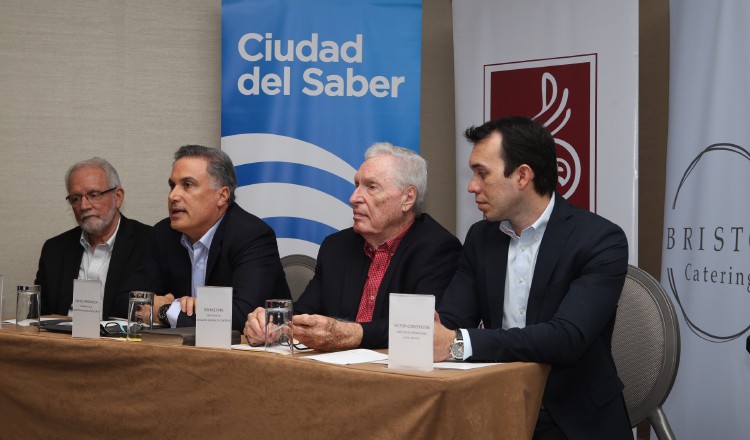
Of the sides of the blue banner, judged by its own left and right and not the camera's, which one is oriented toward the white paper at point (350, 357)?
front

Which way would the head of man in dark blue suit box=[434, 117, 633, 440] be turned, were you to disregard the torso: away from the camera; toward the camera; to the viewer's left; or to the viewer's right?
to the viewer's left

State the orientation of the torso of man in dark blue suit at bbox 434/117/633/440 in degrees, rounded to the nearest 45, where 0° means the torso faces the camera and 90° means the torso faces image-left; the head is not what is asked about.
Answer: approximately 45°

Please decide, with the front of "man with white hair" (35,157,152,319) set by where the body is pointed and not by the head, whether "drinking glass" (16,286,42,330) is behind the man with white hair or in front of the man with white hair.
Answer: in front

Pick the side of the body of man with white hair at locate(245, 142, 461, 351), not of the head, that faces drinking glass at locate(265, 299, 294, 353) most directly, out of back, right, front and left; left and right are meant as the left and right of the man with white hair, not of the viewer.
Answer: front

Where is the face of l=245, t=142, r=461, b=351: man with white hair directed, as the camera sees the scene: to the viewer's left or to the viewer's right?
to the viewer's left

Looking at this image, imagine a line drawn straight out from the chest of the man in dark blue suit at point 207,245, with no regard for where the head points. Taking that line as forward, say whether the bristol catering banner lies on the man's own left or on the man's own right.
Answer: on the man's own left
